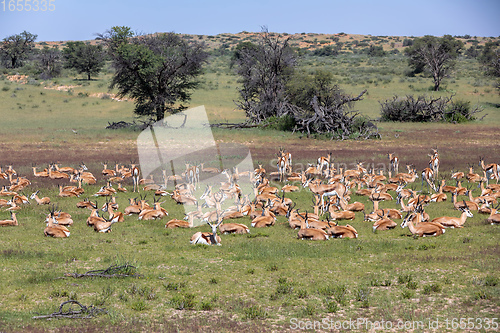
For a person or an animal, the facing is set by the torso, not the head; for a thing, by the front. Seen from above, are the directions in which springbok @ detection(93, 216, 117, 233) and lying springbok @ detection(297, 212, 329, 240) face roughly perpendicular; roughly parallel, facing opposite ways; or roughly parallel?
roughly parallel, facing opposite ways

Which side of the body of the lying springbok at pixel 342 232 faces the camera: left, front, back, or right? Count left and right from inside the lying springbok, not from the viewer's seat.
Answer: left

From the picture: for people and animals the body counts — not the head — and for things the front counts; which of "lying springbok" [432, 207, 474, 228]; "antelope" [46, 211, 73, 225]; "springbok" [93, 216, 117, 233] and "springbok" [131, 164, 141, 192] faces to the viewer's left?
the antelope

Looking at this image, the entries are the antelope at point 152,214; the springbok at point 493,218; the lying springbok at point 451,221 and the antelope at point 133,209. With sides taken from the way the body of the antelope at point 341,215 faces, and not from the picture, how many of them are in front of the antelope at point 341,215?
2

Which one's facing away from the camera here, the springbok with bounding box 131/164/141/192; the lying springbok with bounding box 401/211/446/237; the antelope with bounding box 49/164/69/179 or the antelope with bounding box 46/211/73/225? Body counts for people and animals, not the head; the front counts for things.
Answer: the springbok

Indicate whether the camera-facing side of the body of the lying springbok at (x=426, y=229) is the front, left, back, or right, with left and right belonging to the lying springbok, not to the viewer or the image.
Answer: left

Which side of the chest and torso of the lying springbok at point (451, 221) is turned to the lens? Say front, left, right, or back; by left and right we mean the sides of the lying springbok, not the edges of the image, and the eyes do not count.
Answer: right

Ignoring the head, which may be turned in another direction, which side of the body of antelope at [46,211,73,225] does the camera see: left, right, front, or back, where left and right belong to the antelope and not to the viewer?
left

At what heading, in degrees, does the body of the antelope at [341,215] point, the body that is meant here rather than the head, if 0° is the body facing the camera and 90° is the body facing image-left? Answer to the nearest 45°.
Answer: approximately 90°

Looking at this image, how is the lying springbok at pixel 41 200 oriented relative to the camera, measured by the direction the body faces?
to the viewer's left

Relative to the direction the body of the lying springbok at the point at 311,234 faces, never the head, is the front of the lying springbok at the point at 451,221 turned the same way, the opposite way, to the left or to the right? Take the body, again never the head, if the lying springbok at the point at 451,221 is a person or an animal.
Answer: the opposite way

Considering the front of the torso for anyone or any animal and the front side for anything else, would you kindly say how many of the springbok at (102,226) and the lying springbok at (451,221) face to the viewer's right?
2

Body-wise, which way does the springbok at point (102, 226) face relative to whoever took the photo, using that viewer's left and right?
facing to the right of the viewer
